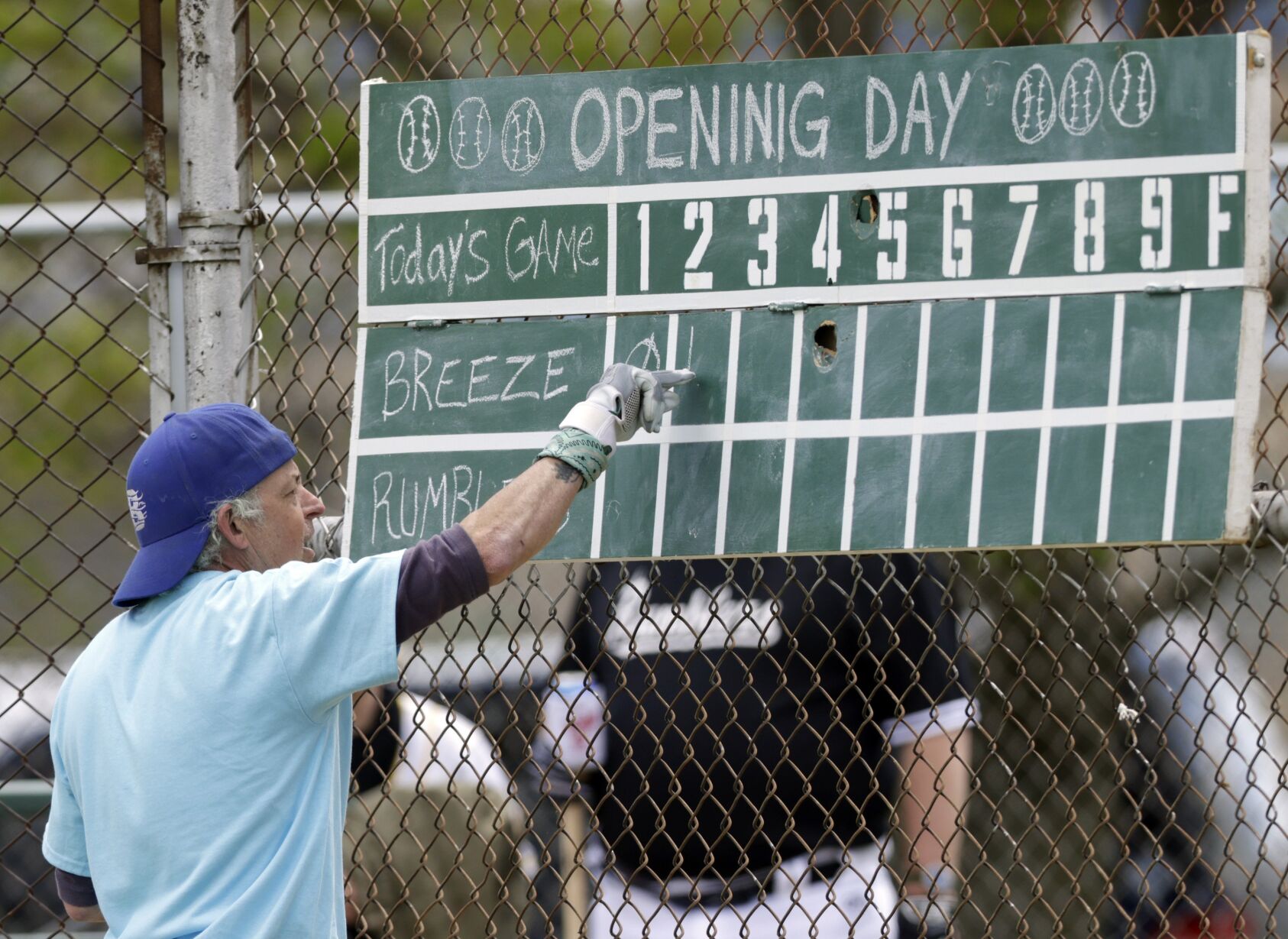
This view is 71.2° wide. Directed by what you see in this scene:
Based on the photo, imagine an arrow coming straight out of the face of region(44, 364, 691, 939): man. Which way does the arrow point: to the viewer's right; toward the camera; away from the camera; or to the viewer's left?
to the viewer's right

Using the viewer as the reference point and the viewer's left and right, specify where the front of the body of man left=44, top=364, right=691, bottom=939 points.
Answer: facing away from the viewer and to the right of the viewer
